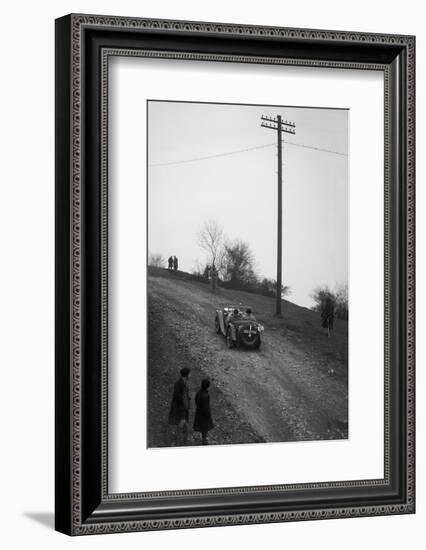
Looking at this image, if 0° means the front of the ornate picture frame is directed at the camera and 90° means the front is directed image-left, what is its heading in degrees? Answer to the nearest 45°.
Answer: approximately 315°
